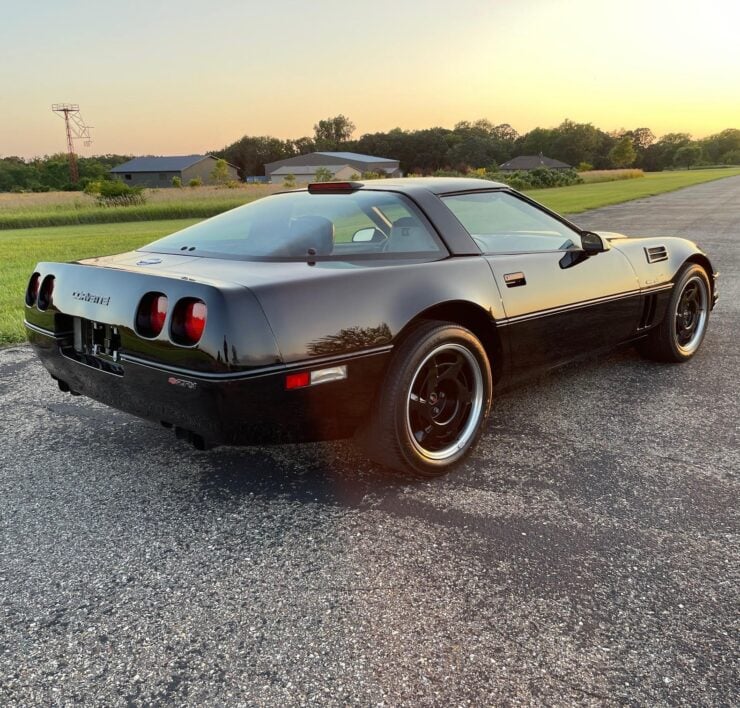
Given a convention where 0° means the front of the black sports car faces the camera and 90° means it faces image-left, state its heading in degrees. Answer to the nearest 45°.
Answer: approximately 225°
